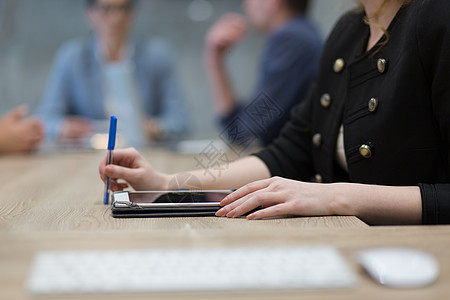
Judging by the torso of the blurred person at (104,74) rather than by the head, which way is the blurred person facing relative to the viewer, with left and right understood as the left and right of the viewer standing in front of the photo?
facing the viewer

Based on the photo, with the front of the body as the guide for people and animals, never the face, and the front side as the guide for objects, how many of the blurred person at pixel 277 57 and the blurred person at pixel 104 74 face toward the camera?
1

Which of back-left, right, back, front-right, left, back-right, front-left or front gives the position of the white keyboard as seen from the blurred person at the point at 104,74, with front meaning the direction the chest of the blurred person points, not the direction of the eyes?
front

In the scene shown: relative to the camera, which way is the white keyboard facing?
toward the camera

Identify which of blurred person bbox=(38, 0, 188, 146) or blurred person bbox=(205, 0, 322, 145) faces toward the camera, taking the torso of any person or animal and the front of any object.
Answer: blurred person bbox=(38, 0, 188, 146)

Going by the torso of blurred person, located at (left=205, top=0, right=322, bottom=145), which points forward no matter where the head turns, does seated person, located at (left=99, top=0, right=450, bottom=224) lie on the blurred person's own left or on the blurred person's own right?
on the blurred person's own left

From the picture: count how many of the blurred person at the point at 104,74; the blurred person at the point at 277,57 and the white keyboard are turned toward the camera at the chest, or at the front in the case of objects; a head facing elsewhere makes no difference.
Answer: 2

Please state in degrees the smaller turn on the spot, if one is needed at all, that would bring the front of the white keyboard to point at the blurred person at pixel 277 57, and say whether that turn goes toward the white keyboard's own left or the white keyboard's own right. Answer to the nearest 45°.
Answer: approximately 180°

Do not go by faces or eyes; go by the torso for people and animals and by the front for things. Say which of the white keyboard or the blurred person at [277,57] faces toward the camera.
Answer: the white keyboard

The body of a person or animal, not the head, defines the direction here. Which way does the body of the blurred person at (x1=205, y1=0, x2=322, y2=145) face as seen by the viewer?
to the viewer's left

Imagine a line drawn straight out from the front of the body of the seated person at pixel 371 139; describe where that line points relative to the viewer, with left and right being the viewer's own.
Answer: facing the viewer and to the left of the viewer

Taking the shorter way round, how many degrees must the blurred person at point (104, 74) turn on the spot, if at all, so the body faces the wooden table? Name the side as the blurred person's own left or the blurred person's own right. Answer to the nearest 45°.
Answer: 0° — they already face it

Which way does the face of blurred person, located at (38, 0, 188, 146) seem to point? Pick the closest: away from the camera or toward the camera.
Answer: toward the camera

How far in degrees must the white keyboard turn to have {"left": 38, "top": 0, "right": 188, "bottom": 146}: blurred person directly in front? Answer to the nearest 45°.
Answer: approximately 180°

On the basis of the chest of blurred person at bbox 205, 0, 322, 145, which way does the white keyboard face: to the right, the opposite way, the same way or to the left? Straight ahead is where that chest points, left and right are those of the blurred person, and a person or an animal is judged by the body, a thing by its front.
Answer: to the left

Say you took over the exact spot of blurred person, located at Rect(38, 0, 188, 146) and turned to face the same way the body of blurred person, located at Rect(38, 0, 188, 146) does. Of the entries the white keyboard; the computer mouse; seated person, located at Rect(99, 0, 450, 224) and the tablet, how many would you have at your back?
0

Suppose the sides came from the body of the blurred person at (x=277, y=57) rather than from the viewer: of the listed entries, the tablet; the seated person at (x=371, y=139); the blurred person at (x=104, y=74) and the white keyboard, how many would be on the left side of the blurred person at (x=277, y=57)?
3

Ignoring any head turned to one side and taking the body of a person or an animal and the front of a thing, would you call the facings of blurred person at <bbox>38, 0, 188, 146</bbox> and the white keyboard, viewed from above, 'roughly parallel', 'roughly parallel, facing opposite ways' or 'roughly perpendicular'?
roughly parallel
